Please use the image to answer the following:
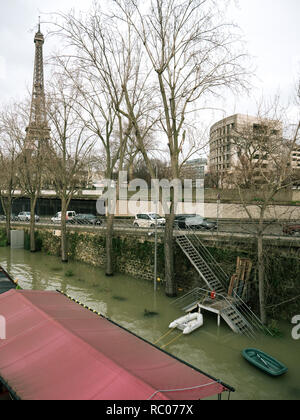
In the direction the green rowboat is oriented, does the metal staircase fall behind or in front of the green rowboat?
behind

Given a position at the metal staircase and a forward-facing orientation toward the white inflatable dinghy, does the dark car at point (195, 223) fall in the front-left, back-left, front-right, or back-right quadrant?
back-right

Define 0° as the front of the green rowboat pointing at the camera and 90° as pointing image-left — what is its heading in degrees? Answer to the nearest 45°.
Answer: approximately 315°

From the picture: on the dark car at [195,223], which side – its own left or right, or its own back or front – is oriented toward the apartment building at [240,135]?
left

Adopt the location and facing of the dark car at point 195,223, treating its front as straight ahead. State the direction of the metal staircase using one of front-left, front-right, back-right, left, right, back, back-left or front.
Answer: right

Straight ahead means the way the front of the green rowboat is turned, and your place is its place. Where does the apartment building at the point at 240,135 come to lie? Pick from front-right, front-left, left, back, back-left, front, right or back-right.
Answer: back-left
